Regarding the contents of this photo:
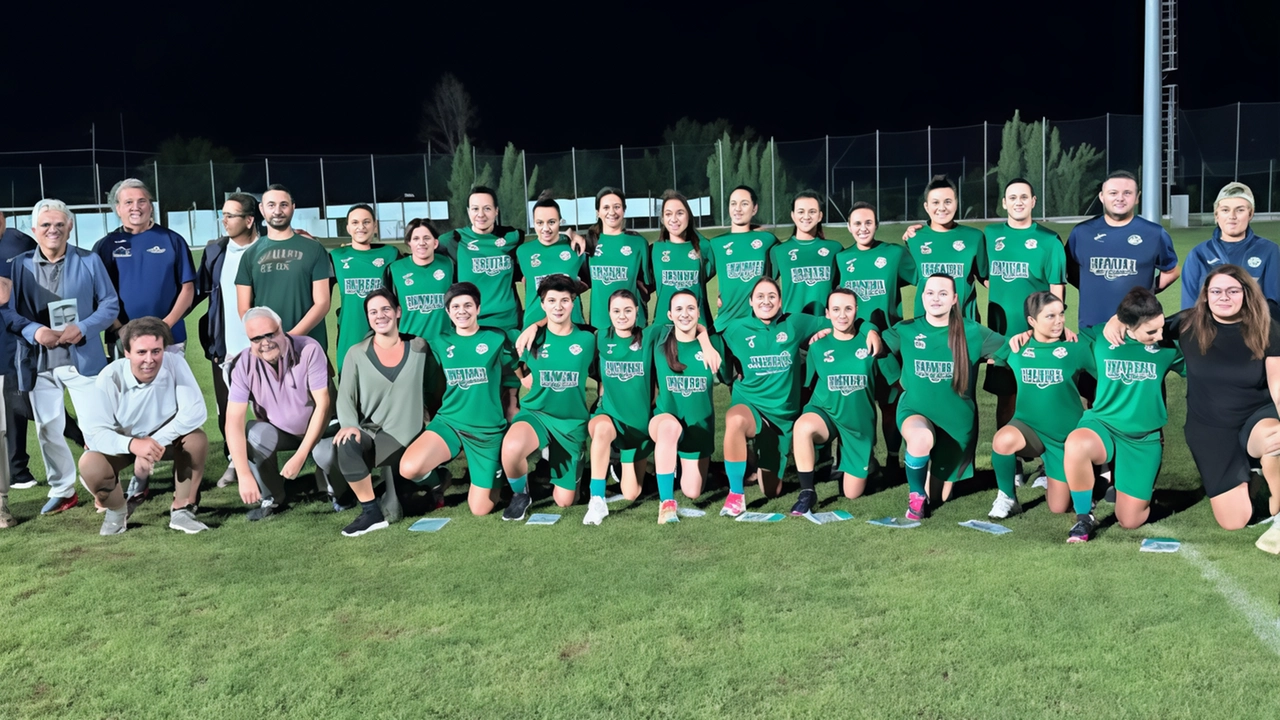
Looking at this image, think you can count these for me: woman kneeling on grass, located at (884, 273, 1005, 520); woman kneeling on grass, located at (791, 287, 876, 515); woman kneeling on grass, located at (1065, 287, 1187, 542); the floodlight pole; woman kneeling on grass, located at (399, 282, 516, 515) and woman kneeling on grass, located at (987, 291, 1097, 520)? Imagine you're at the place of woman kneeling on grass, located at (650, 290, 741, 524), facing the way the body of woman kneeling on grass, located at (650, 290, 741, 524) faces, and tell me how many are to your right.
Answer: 1

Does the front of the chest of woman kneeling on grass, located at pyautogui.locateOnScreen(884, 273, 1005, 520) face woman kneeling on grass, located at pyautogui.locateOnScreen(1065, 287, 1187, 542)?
no

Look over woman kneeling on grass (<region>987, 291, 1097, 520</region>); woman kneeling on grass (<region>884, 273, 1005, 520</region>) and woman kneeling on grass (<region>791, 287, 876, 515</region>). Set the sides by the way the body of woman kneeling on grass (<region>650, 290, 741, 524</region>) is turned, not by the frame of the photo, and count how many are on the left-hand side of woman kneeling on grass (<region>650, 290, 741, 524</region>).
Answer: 3

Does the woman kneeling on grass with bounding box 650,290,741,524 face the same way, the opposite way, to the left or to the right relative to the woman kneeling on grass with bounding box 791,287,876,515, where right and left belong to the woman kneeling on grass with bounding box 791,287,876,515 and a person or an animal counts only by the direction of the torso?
the same way

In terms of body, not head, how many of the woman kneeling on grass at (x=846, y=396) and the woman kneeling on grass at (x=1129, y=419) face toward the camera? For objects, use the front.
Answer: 2

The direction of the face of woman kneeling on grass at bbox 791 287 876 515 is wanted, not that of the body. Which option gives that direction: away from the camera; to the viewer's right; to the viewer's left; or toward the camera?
toward the camera

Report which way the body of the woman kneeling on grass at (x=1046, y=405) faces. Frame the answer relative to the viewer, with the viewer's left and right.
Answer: facing the viewer

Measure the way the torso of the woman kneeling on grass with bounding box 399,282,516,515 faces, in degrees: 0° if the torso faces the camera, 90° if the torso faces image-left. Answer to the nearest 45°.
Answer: approximately 0°

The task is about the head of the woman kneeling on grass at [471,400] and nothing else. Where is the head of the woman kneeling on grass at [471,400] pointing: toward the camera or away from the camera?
toward the camera

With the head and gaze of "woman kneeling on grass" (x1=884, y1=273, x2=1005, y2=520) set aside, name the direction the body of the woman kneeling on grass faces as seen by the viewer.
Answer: toward the camera

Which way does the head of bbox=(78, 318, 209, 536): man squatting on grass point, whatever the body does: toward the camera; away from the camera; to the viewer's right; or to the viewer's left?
toward the camera

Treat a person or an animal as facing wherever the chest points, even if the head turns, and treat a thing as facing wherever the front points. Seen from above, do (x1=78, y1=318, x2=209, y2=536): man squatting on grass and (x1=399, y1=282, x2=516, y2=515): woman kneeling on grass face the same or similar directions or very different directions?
same or similar directions

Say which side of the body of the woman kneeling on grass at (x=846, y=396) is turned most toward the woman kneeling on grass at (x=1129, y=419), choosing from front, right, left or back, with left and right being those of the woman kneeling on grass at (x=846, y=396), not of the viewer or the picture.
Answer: left

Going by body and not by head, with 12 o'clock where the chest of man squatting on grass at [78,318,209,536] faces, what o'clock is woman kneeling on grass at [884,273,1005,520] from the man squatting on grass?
The woman kneeling on grass is roughly at 10 o'clock from the man squatting on grass.

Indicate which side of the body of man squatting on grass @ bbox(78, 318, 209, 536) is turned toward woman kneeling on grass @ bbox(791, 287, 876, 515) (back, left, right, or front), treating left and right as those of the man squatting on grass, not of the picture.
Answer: left

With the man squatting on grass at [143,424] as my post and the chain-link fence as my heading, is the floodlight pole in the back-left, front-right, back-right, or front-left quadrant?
front-right

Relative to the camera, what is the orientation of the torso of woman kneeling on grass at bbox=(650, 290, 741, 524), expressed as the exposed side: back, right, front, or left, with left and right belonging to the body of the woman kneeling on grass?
front

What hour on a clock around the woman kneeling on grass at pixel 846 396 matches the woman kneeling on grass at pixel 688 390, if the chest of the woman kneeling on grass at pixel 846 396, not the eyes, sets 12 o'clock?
the woman kneeling on grass at pixel 688 390 is roughly at 3 o'clock from the woman kneeling on grass at pixel 846 396.

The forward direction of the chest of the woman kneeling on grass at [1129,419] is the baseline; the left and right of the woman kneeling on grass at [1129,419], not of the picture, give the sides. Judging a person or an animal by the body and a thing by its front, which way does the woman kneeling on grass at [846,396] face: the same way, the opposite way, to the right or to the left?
the same way

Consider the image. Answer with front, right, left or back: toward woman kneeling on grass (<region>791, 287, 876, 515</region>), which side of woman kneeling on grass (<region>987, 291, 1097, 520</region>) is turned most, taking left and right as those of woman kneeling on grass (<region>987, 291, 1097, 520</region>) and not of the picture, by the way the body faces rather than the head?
right

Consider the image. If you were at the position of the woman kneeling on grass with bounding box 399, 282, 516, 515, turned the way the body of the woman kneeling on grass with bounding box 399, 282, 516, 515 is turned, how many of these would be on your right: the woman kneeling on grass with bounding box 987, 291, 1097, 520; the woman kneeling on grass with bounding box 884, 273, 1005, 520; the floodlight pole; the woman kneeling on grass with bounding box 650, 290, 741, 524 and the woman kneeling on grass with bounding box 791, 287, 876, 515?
0

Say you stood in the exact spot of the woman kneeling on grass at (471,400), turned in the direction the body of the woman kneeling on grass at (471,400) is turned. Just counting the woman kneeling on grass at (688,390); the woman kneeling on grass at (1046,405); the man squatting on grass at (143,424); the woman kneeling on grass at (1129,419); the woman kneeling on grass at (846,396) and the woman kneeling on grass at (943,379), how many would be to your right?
1
